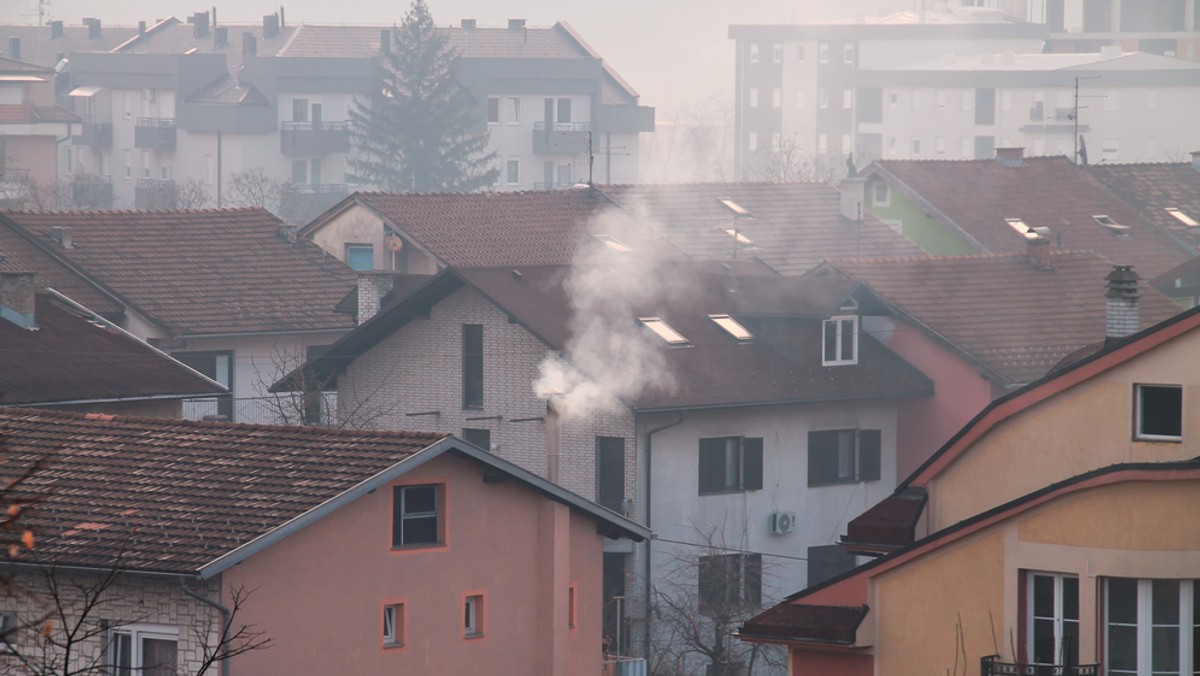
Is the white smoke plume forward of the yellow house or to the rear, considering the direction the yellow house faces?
to the rear

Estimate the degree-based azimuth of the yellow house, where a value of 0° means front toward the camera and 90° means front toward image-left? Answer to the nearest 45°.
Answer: approximately 0°

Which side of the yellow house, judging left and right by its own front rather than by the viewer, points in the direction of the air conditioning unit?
back
